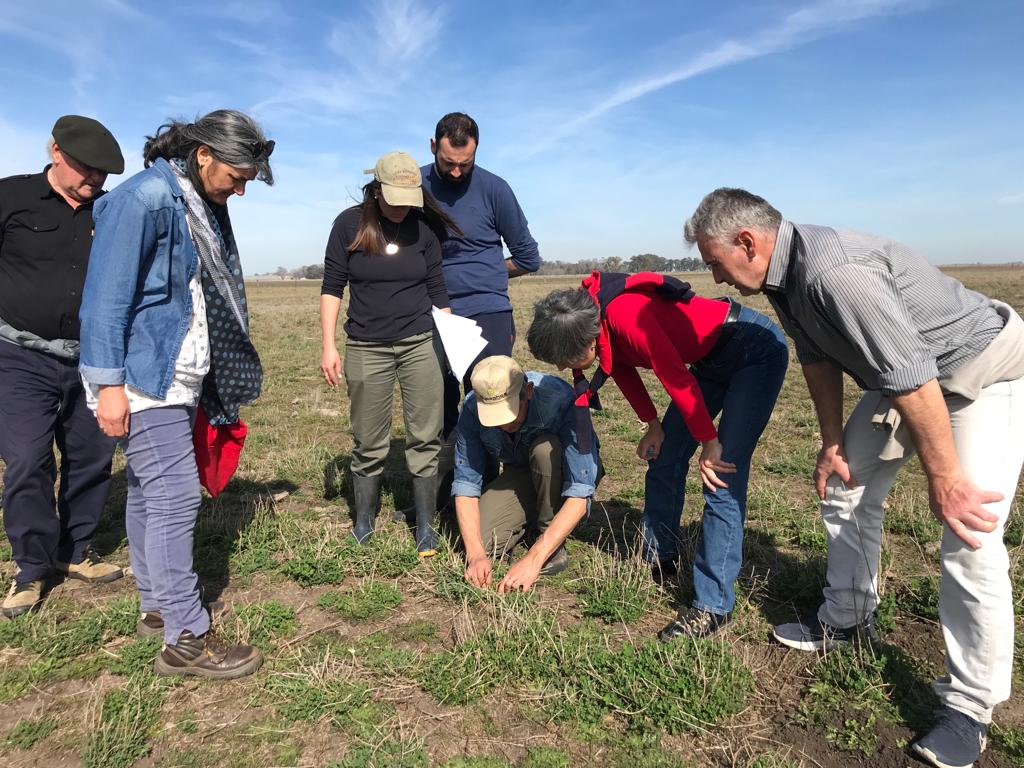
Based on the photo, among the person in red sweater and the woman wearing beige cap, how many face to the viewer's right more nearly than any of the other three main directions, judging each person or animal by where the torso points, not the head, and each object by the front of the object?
0

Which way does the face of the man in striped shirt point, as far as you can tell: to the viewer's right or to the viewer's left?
to the viewer's left

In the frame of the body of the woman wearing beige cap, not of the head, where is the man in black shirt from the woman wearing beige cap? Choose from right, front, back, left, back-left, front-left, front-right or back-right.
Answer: right

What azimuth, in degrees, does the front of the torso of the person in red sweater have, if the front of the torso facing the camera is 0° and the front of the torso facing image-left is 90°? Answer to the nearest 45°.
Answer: approximately 45°

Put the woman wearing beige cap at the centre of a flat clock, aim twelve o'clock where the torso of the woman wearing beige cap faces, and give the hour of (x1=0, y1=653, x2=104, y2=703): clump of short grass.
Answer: The clump of short grass is roughly at 2 o'clock from the woman wearing beige cap.

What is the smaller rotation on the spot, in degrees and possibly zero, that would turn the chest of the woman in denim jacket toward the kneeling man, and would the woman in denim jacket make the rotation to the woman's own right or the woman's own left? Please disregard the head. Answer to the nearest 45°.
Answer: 0° — they already face them

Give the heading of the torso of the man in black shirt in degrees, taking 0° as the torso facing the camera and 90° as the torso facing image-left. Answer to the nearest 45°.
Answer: approximately 315°

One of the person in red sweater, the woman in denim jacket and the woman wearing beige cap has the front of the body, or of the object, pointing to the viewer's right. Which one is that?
the woman in denim jacket

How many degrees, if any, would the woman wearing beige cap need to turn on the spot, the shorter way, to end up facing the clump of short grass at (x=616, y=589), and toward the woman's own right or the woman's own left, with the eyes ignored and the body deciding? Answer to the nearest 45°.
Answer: approximately 45° to the woman's own left

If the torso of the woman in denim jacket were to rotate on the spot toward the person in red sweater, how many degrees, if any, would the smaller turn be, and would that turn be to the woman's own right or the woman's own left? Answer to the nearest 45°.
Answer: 0° — they already face them
